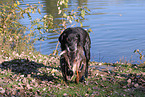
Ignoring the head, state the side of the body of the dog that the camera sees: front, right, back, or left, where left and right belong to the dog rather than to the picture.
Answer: front
